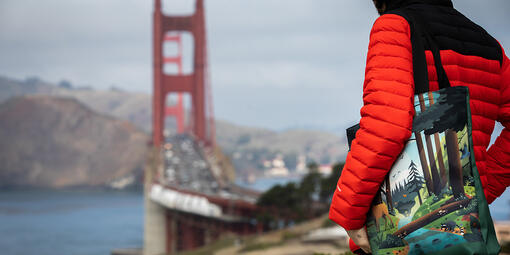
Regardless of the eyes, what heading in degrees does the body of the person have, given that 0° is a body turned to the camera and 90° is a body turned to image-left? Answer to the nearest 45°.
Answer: approximately 135°

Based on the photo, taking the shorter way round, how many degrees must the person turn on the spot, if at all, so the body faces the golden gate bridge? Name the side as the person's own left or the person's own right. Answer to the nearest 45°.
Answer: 0° — they already face it
